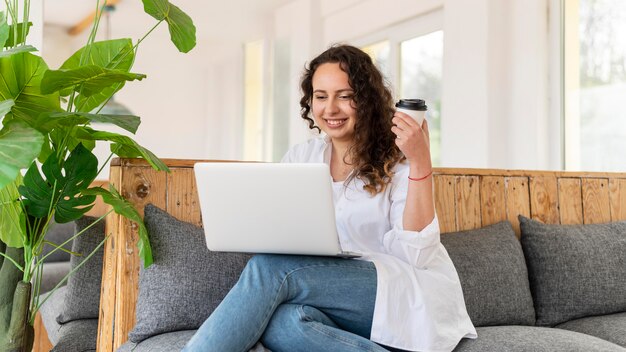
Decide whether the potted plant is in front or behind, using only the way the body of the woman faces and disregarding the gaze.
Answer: in front

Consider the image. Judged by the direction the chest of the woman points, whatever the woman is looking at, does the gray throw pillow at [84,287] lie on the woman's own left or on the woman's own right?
on the woman's own right

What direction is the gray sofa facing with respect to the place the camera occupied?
facing the viewer

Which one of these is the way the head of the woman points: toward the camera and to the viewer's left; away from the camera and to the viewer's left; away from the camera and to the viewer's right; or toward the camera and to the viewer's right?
toward the camera and to the viewer's left

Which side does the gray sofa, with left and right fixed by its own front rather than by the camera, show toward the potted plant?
right

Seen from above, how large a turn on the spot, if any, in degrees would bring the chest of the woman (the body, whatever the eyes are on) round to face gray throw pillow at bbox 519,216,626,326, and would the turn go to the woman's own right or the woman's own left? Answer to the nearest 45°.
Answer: approximately 180°

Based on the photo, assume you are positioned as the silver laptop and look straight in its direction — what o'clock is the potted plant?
The potted plant is roughly at 8 o'clock from the silver laptop.

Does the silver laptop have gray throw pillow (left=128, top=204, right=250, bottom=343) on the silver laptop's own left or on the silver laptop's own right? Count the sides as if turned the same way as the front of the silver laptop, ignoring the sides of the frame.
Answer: on the silver laptop's own left

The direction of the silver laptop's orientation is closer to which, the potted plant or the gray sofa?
the gray sofa

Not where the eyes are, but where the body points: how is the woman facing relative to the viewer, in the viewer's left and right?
facing the viewer and to the left of the viewer

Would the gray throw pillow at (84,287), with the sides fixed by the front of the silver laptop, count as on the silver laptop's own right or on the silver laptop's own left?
on the silver laptop's own left

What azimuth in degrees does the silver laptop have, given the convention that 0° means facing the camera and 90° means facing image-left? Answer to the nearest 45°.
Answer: approximately 225°

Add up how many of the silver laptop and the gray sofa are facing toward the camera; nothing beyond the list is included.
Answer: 1
